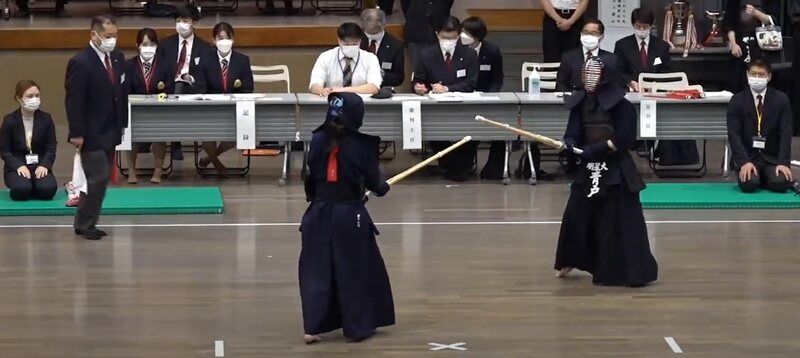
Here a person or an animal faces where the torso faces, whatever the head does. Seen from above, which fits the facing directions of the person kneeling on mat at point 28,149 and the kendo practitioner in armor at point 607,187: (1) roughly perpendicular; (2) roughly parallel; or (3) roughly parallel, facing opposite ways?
roughly perpendicular

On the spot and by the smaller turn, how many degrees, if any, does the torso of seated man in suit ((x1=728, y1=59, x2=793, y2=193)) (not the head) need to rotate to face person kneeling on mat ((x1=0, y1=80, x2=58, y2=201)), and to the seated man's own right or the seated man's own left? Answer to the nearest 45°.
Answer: approximately 90° to the seated man's own right

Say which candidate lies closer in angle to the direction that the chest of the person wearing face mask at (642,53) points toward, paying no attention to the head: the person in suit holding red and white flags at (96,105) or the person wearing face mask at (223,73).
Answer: the person in suit holding red and white flags

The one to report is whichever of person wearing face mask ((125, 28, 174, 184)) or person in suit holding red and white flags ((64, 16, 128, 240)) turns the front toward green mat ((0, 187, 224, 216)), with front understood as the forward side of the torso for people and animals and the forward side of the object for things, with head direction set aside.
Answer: the person wearing face mask

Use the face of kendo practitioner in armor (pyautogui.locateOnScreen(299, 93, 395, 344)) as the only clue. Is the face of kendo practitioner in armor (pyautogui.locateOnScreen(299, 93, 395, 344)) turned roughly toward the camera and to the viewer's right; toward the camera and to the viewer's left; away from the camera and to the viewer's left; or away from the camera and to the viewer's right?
away from the camera and to the viewer's right

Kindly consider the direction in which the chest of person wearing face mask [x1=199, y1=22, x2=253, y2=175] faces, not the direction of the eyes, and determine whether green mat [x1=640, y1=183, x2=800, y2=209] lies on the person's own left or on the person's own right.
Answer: on the person's own left
